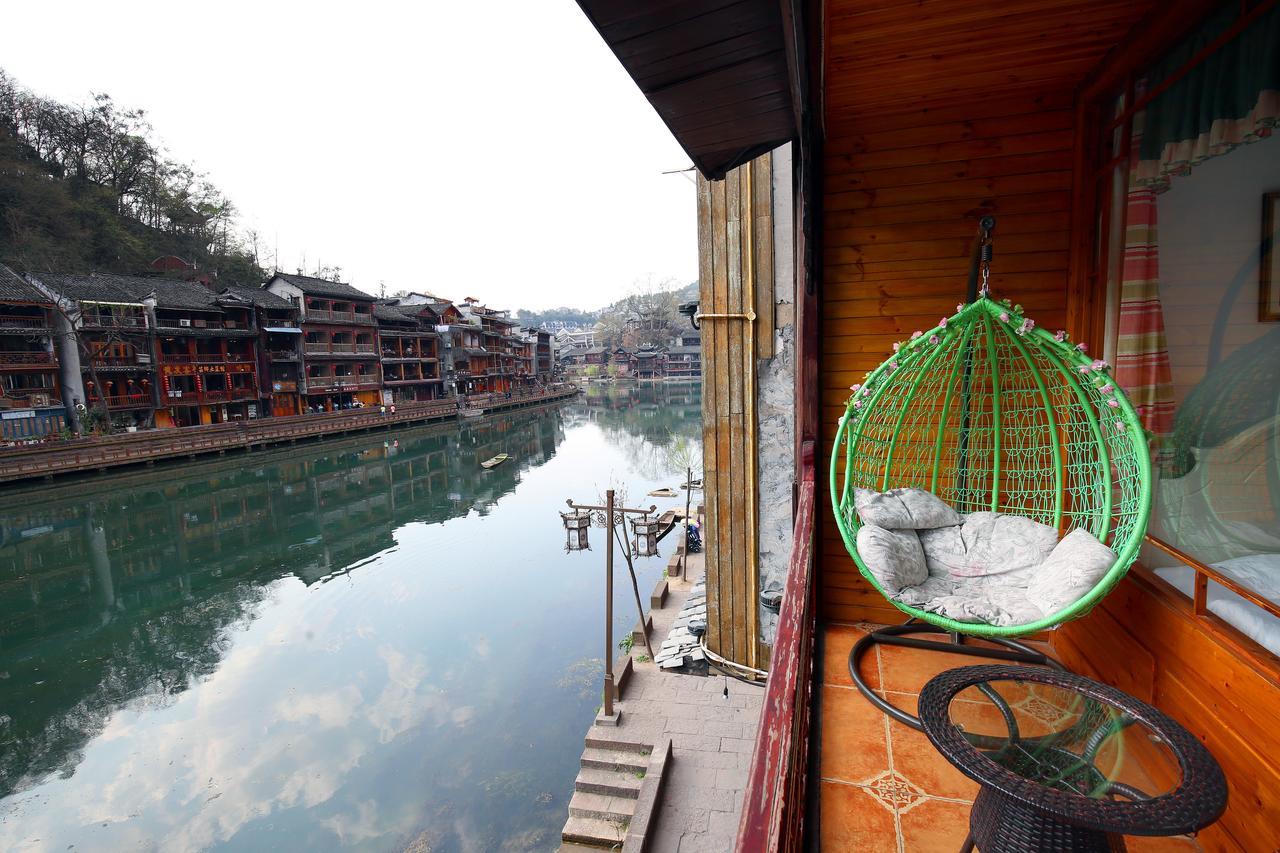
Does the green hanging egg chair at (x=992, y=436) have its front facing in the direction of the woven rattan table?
yes

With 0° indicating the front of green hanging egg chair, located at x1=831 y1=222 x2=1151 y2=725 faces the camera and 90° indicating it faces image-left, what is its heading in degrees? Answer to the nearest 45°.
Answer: approximately 0°

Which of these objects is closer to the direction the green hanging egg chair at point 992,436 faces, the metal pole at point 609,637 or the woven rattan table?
the woven rattan table

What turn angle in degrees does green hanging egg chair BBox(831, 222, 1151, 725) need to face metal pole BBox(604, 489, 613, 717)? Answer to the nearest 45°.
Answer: approximately 135° to its right
